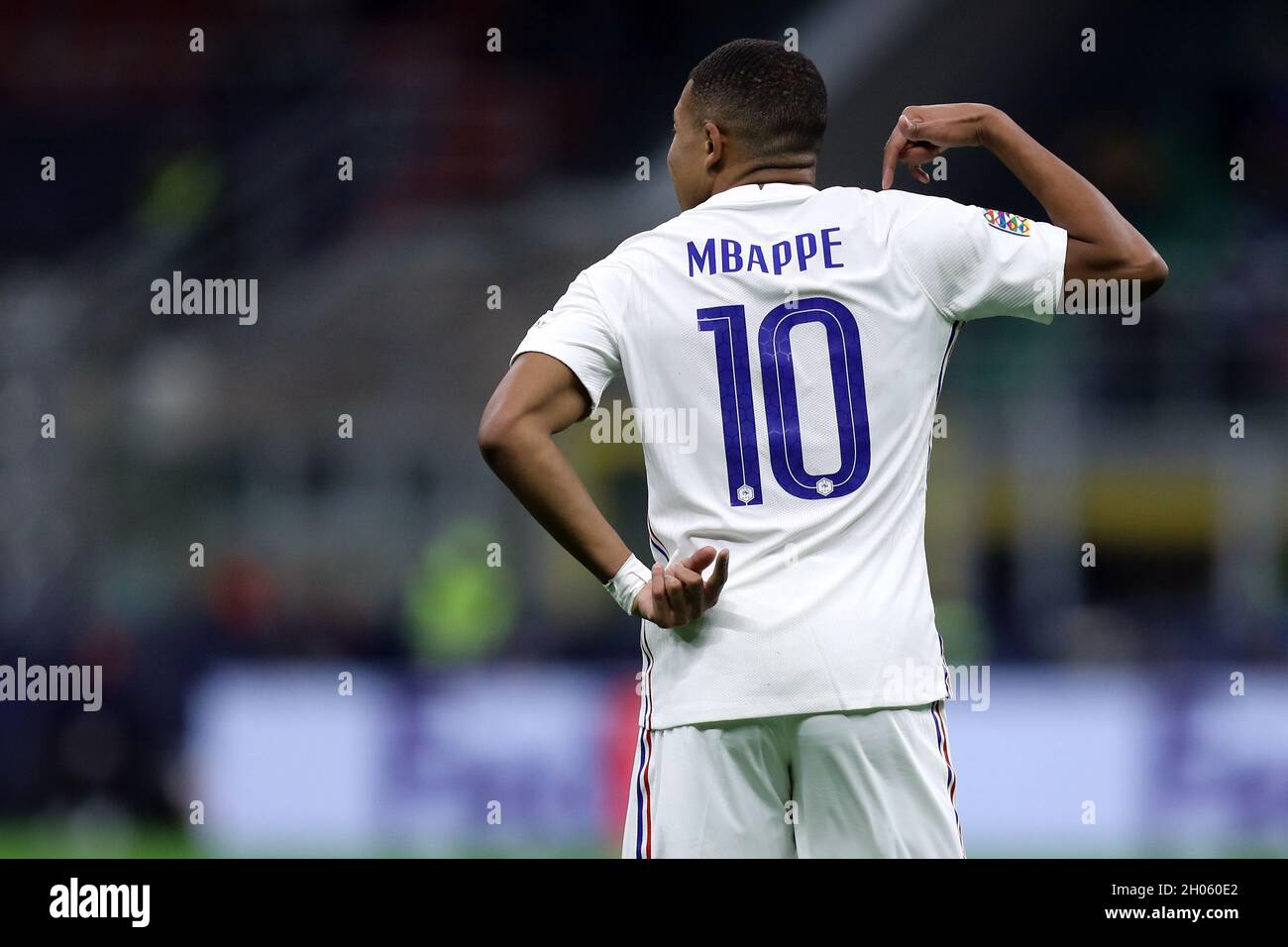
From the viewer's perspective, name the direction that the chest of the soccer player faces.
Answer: away from the camera

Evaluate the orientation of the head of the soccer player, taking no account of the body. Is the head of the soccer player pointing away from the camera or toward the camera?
away from the camera
